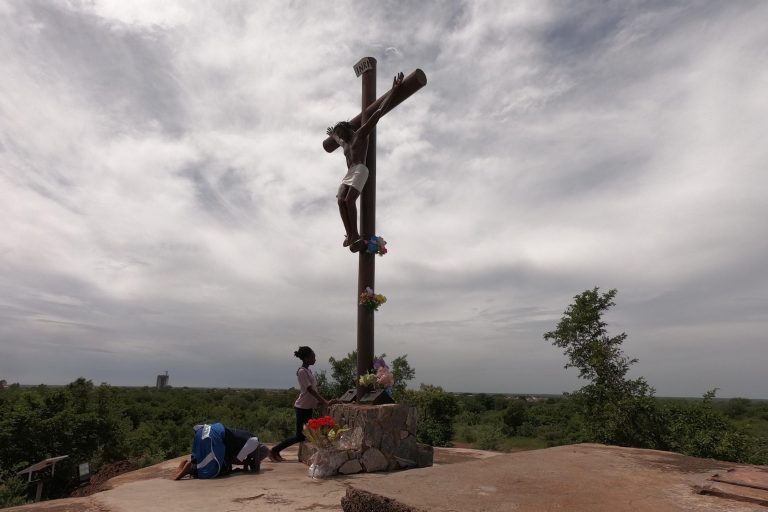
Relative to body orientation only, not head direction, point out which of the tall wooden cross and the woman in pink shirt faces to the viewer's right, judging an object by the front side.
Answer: the woman in pink shirt

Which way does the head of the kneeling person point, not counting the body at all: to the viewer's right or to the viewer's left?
to the viewer's right

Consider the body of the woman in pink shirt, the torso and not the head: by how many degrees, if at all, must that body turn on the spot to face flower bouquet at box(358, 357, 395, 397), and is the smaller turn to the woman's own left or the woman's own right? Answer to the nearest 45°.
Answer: approximately 45° to the woman's own right

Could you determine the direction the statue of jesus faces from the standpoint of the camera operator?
facing the viewer and to the left of the viewer

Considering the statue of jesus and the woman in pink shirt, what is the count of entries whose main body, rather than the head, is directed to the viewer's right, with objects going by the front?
1

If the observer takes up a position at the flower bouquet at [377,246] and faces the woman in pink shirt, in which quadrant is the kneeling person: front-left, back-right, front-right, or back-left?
front-left

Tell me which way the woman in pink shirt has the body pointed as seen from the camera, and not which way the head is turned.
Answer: to the viewer's right

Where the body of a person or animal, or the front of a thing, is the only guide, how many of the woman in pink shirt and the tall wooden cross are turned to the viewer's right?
1
